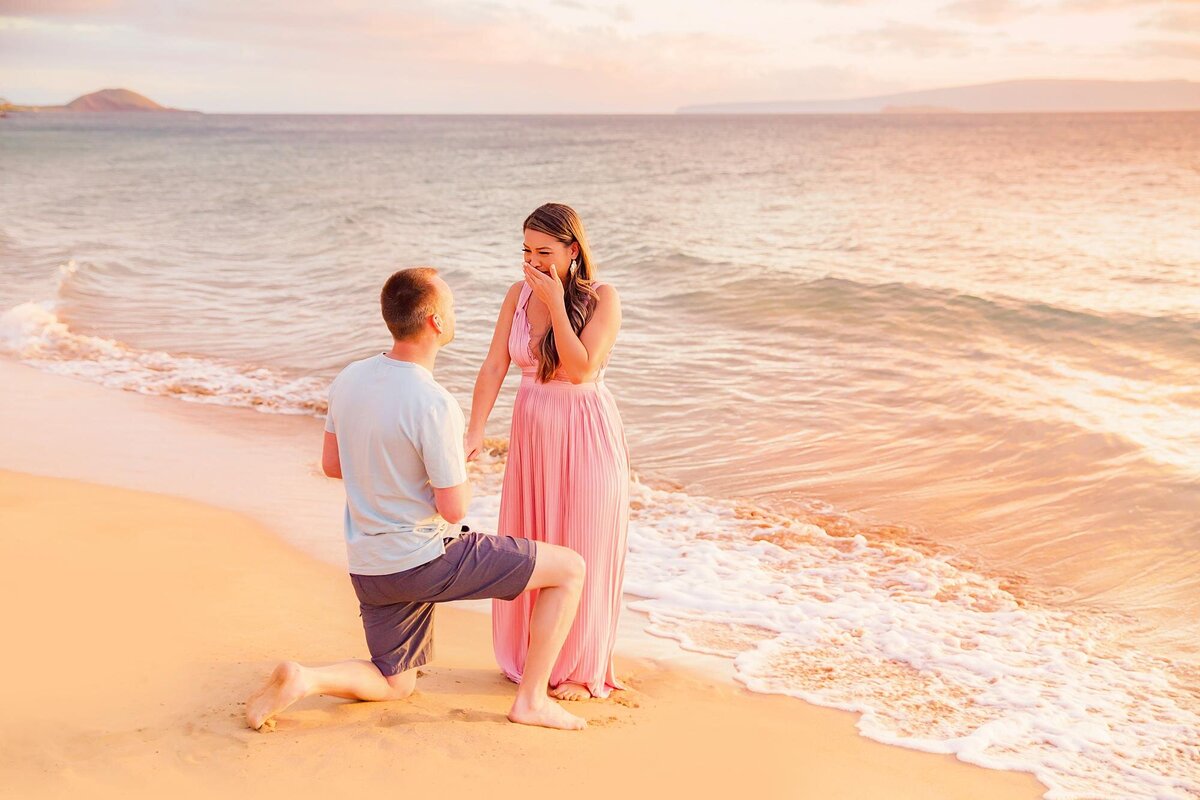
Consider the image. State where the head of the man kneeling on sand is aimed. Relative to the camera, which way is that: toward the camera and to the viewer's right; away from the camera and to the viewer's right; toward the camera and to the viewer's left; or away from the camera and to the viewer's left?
away from the camera and to the viewer's right

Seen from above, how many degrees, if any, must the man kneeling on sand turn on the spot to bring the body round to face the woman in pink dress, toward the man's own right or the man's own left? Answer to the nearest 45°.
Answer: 0° — they already face them

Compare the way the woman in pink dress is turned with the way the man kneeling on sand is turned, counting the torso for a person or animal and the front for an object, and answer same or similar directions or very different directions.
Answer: very different directions

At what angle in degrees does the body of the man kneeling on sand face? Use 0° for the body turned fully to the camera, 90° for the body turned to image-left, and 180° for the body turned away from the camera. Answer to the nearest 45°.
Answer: approximately 225°

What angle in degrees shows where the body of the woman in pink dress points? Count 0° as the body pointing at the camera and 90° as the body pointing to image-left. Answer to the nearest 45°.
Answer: approximately 45°
